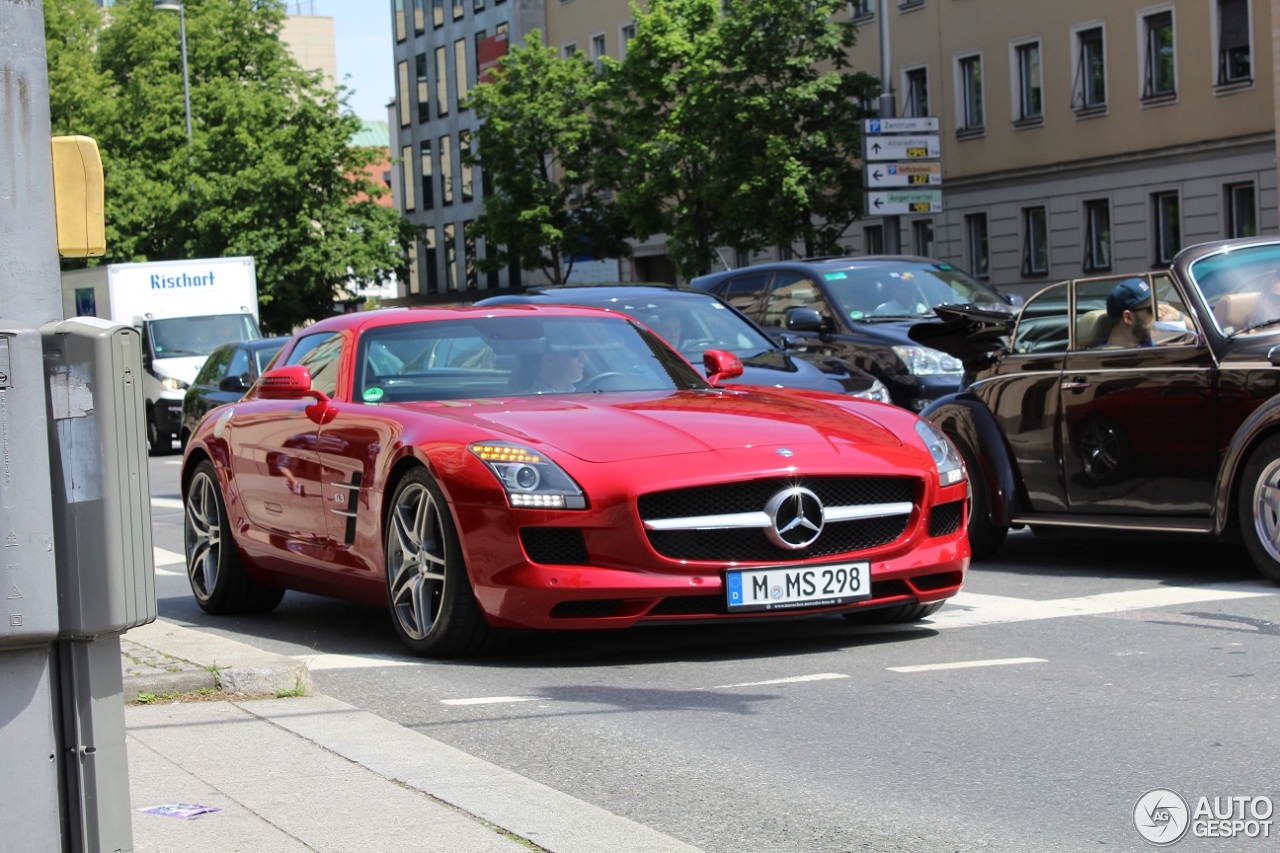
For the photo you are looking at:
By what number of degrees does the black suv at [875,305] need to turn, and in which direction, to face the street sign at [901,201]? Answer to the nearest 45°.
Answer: approximately 135° to its left

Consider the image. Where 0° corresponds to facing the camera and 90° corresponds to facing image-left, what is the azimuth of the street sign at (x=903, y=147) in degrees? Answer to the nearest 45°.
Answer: approximately 0°

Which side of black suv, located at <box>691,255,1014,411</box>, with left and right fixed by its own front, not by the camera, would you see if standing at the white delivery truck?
back

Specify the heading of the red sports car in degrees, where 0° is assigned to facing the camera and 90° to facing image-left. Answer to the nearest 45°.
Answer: approximately 315°

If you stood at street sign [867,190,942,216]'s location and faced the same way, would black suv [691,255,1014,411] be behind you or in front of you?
in front

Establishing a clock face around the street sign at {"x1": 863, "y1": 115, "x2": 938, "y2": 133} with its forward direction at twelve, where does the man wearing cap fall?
The man wearing cap is roughly at 12 o'clock from the street sign.

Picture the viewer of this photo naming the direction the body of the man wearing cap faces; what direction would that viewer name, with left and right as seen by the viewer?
facing to the right of the viewer

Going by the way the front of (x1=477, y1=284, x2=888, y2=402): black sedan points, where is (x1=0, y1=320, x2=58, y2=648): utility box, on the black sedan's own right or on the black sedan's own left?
on the black sedan's own right
